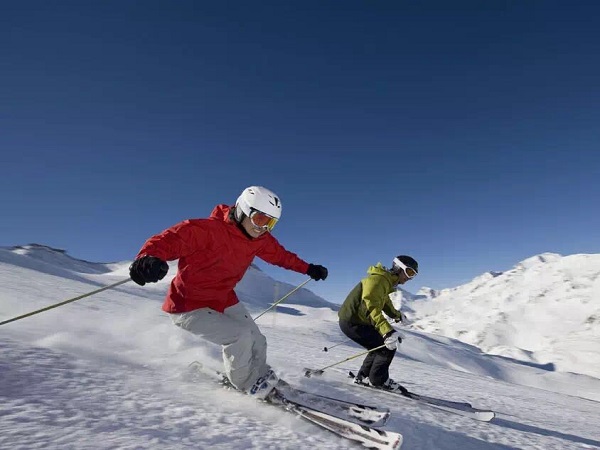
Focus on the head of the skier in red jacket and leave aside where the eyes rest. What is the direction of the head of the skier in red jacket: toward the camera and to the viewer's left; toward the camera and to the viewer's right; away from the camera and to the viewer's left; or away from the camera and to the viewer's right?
toward the camera and to the viewer's right

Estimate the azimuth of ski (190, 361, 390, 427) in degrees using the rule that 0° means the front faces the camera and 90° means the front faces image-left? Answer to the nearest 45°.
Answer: approximately 315°

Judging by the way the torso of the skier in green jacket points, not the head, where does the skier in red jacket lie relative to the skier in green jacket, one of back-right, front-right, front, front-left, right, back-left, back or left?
back-right

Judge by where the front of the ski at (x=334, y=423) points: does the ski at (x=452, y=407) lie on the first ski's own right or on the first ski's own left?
on the first ski's own left

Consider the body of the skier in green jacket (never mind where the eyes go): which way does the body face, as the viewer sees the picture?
to the viewer's right

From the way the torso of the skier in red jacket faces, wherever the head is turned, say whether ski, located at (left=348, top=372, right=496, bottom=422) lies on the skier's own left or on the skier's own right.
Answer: on the skier's own left

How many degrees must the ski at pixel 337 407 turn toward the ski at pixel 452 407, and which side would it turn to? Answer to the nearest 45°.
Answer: approximately 90° to its left

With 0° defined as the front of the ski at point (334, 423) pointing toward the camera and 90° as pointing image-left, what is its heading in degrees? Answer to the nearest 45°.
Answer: approximately 315°

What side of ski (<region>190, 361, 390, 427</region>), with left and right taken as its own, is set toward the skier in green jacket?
left

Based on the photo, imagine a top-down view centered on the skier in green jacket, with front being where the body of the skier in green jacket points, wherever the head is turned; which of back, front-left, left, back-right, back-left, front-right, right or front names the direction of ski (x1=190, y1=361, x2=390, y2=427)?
right
